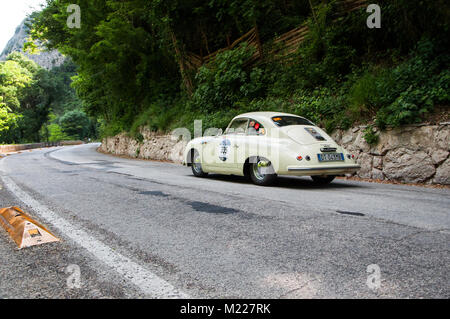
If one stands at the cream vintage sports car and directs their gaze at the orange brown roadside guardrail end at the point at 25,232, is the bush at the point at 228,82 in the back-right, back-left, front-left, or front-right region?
back-right

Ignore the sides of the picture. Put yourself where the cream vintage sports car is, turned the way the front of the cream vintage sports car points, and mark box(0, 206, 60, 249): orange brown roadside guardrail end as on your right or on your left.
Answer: on your left

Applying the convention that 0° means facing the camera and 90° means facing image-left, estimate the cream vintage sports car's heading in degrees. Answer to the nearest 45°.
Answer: approximately 135°

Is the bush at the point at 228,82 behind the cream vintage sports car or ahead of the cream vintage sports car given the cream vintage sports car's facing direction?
ahead

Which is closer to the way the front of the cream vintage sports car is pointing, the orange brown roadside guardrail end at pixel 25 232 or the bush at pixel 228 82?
the bush

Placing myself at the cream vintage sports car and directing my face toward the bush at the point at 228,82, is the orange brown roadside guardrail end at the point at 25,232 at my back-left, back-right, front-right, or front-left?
back-left
